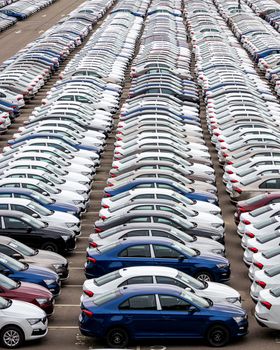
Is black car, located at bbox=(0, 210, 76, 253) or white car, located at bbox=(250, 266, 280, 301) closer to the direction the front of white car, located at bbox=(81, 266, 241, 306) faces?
the white car

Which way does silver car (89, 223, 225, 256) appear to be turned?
to the viewer's right

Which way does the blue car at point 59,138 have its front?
to the viewer's right

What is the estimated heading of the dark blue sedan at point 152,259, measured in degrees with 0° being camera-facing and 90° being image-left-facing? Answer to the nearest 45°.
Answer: approximately 270°

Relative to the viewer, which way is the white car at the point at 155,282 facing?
to the viewer's right

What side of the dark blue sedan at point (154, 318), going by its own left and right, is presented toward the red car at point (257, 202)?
left

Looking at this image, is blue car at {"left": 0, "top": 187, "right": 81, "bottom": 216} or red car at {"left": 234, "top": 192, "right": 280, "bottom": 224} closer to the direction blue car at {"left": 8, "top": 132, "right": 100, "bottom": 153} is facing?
the red car

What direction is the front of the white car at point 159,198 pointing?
to the viewer's right

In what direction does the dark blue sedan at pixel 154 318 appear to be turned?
to the viewer's right
